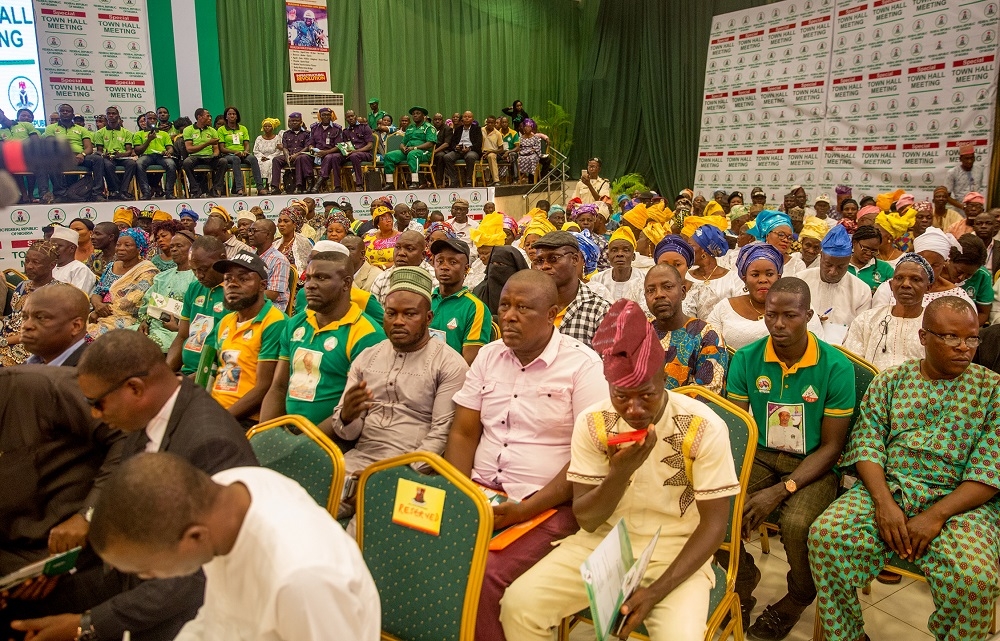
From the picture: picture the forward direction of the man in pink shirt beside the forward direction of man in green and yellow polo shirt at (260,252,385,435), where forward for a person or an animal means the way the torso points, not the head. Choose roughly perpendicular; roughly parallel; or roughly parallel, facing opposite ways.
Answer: roughly parallel

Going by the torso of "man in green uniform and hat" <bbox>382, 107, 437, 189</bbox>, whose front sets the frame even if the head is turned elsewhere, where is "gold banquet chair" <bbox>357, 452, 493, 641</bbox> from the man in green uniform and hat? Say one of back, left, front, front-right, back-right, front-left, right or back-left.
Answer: front-left

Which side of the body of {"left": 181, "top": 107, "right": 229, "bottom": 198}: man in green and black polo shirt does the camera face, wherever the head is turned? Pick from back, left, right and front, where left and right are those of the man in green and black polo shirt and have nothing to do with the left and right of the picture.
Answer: front

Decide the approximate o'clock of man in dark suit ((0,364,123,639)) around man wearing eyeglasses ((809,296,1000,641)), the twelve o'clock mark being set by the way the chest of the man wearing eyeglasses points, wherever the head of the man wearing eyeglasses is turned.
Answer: The man in dark suit is roughly at 2 o'clock from the man wearing eyeglasses.

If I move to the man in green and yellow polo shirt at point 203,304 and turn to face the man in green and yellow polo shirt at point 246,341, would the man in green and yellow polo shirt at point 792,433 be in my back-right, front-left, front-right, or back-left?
front-left

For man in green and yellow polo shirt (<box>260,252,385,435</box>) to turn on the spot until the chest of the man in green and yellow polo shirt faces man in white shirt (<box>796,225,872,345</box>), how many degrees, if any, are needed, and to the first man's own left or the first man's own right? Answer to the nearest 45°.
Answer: approximately 135° to the first man's own left

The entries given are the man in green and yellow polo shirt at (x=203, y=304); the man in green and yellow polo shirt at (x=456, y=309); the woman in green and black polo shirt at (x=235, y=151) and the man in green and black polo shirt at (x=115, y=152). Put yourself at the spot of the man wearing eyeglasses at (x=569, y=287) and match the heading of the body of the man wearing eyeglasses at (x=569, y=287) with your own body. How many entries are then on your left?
0

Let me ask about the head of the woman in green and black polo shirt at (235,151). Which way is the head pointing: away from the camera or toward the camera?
toward the camera

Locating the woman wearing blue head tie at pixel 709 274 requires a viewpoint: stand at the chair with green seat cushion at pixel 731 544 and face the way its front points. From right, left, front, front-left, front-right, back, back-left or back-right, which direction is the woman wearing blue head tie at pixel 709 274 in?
back-right

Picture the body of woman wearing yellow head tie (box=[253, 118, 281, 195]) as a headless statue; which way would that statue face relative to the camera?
toward the camera

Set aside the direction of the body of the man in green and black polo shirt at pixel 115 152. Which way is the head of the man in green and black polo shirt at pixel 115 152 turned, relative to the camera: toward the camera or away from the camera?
toward the camera

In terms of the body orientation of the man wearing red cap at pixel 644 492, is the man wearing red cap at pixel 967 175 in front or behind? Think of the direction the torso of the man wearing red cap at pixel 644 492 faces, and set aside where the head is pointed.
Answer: behind

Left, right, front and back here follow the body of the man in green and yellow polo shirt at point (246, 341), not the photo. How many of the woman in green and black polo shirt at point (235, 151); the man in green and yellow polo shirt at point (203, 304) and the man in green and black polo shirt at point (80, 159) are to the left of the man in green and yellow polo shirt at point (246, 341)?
0

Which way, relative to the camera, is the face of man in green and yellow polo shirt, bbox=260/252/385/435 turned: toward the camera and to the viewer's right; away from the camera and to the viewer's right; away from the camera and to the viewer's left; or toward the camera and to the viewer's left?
toward the camera and to the viewer's left

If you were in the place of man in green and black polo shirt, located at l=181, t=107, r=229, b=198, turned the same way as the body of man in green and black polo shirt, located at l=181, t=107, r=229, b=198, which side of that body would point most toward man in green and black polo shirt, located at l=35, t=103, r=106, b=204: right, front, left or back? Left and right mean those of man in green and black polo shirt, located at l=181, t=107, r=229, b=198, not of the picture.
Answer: right

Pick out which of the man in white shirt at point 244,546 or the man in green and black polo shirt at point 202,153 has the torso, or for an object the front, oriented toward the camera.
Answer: the man in green and black polo shirt

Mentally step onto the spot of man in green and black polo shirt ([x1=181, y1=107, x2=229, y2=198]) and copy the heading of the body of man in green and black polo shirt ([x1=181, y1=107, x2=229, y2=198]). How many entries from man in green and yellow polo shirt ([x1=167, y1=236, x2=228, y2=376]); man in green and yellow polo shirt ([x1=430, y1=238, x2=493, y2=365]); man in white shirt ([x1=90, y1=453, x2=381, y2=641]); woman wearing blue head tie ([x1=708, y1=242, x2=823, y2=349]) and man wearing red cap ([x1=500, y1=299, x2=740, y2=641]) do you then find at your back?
0

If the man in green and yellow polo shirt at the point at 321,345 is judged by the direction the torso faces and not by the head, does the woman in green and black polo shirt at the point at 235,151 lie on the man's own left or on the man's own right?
on the man's own right

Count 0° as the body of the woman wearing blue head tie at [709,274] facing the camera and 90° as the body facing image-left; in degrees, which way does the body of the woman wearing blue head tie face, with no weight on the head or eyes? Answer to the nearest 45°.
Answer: approximately 45°
